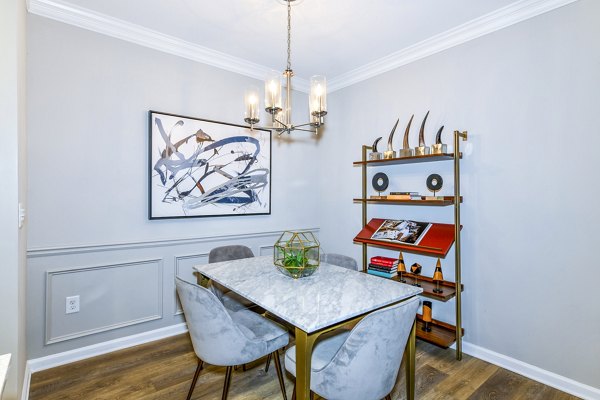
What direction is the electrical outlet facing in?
toward the camera

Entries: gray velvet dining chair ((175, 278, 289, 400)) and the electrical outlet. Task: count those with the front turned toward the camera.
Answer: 1

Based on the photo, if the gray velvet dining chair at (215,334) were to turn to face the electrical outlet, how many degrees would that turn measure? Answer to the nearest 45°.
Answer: approximately 90° to its left

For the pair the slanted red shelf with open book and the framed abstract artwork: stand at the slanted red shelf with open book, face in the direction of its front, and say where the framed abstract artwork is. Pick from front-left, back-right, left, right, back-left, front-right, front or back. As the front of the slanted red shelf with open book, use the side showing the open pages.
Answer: front-right

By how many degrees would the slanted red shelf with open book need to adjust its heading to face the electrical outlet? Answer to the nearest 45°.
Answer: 0° — it already faces it

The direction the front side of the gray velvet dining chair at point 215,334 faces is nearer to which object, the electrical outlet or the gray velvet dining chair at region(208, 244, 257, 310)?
the gray velvet dining chair

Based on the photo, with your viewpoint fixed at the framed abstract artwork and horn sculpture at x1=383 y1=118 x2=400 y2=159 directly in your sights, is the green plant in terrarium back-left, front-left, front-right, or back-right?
front-right

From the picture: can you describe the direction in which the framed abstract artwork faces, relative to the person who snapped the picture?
facing the viewer and to the right of the viewer

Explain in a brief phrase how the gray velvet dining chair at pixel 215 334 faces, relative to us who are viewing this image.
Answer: facing away from the viewer and to the right of the viewer

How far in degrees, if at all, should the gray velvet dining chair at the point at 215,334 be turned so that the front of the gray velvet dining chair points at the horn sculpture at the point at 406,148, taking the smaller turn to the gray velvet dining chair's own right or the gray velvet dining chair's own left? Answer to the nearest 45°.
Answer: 0° — it already faces it

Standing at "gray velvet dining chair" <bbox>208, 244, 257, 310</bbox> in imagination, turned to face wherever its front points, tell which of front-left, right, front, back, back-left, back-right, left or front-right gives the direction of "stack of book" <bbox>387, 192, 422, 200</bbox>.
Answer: front-left

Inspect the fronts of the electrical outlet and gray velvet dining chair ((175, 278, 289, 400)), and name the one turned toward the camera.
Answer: the electrical outlet

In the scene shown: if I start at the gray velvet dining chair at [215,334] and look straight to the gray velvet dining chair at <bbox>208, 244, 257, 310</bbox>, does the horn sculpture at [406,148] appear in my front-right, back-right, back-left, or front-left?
front-right

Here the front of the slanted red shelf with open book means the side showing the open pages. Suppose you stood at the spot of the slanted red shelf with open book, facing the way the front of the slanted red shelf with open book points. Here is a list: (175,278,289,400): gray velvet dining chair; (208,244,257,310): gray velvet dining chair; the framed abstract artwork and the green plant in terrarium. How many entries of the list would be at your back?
0

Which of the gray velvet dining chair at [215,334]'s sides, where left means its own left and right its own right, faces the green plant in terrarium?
front

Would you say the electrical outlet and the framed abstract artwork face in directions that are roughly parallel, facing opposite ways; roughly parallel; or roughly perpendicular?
roughly parallel

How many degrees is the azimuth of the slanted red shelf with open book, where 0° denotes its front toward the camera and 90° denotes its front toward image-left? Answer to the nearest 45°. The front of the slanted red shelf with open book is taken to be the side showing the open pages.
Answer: approximately 45°

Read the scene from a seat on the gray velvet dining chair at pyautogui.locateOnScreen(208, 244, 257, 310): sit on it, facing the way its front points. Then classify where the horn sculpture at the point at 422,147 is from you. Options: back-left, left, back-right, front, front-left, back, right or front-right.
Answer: front-left

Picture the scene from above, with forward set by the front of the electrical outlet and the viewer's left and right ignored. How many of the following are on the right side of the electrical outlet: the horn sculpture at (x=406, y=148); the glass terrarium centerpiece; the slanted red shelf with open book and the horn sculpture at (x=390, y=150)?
0
